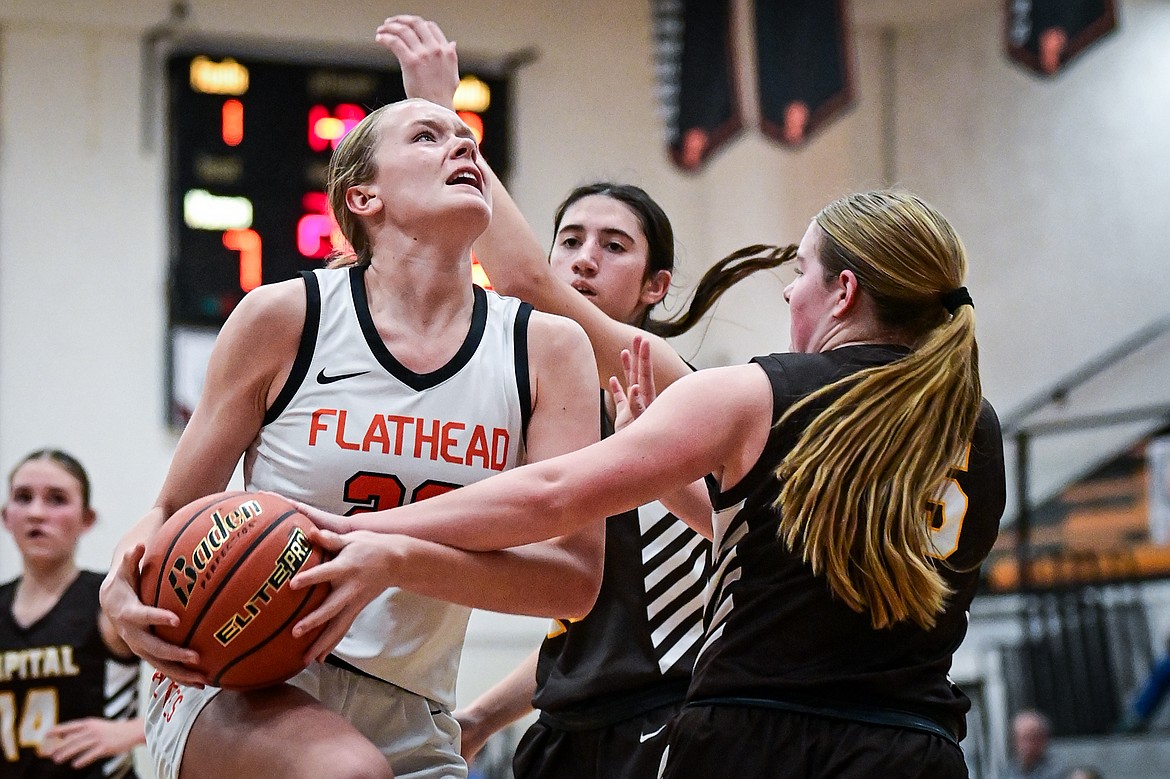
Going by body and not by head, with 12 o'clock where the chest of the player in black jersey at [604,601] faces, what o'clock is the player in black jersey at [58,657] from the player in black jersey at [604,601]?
the player in black jersey at [58,657] is roughly at 3 o'clock from the player in black jersey at [604,601].

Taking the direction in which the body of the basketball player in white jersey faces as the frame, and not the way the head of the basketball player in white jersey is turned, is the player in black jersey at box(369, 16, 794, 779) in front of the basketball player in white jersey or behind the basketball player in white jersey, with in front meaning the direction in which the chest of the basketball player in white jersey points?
behind

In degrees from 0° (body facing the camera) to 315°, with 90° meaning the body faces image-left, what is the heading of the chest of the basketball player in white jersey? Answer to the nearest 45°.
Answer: approximately 0°

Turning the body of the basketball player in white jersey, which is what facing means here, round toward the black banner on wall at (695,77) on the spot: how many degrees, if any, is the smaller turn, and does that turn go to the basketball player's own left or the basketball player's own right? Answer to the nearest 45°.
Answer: approximately 180°

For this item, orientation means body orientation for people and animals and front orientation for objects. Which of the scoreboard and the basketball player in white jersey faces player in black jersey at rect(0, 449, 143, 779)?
the scoreboard

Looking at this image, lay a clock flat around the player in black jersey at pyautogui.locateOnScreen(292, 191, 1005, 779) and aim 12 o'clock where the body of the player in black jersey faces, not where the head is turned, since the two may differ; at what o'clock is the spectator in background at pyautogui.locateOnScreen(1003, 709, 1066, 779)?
The spectator in background is roughly at 2 o'clock from the player in black jersey.

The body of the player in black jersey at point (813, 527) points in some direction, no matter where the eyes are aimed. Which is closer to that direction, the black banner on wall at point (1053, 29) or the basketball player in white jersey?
the basketball player in white jersey

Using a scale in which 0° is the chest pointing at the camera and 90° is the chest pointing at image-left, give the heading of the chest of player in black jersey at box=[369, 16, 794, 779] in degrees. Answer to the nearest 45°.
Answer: approximately 45°

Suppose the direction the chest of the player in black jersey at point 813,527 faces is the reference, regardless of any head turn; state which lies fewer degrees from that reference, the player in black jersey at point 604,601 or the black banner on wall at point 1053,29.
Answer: the player in black jersey
